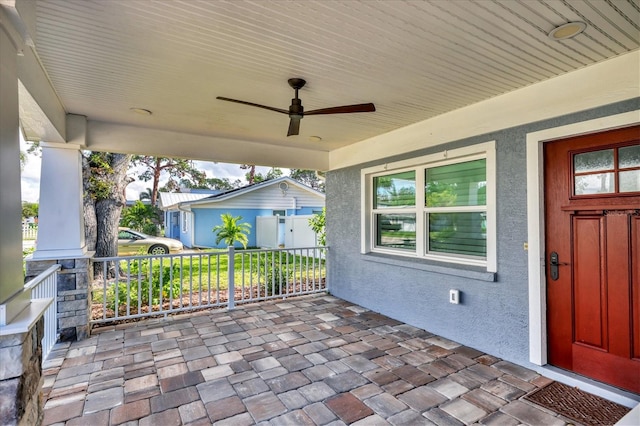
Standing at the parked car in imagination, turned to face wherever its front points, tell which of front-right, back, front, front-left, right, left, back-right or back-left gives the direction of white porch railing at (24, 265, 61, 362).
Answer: right

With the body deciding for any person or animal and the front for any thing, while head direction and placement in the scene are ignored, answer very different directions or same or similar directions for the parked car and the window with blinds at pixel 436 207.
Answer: very different directions

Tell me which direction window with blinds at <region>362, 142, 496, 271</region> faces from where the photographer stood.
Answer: facing the viewer and to the left of the viewer

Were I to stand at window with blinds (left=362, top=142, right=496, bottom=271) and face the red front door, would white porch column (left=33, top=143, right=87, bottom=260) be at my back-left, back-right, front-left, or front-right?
back-right

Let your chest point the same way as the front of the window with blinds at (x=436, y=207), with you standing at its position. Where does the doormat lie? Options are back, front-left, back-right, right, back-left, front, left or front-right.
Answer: left

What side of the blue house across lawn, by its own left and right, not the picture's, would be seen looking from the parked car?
front

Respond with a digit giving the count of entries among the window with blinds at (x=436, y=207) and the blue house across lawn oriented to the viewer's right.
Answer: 0

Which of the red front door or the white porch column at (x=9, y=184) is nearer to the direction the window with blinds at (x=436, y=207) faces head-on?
the white porch column

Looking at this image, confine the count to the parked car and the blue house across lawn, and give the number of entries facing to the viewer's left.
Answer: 1

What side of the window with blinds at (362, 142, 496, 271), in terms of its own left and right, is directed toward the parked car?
right

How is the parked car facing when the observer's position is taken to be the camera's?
facing to the right of the viewer

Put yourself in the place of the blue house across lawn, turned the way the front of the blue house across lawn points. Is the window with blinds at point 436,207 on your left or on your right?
on your left
